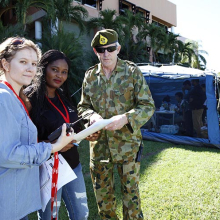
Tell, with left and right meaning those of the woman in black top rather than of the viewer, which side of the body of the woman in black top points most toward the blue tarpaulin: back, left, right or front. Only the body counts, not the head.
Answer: left

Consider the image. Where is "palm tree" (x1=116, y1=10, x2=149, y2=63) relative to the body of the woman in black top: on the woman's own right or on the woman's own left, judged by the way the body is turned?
on the woman's own left

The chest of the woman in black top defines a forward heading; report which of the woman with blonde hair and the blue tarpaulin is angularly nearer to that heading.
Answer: the woman with blonde hair

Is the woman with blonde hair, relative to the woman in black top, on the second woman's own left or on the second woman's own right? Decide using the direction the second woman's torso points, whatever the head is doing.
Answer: on the second woman's own right

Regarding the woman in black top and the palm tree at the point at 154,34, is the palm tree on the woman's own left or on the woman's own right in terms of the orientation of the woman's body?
on the woman's own left

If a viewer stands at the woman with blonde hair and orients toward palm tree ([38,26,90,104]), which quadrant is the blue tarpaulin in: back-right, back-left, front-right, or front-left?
front-right

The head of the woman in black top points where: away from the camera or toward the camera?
toward the camera

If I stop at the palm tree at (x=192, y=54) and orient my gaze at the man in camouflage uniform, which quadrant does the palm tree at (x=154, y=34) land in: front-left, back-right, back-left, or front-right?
front-right

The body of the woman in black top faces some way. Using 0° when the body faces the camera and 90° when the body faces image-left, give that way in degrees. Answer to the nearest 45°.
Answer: approximately 315°
